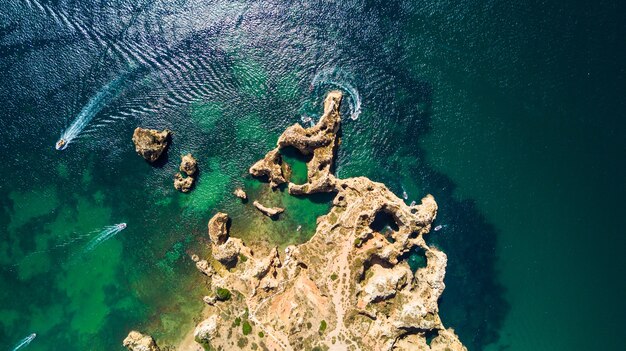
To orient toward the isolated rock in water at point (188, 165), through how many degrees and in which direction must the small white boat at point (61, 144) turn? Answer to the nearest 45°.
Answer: approximately 90° to its left

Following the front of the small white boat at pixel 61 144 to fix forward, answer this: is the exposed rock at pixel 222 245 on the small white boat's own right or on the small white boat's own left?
on the small white boat's own left

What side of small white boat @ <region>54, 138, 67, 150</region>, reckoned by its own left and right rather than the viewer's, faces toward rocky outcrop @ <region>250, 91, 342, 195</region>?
left

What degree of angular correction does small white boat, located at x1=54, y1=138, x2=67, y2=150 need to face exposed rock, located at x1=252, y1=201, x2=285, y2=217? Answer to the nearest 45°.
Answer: approximately 90° to its left

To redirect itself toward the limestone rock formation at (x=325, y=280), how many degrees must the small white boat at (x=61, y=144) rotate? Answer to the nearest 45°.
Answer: approximately 90° to its left

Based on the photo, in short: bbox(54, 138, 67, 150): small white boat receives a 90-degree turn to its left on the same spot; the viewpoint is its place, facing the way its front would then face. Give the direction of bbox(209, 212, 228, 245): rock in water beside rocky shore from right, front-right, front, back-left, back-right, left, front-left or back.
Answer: front

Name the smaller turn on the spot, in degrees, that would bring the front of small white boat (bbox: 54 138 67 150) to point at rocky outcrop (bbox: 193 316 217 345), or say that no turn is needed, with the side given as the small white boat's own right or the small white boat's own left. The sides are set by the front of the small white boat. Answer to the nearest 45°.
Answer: approximately 90° to the small white boat's own left

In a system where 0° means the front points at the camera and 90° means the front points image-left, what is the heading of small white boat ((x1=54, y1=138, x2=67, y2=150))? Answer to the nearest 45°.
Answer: approximately 45°

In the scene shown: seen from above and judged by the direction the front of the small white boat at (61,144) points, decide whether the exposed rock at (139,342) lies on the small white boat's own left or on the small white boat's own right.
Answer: on the small white boat's own left
